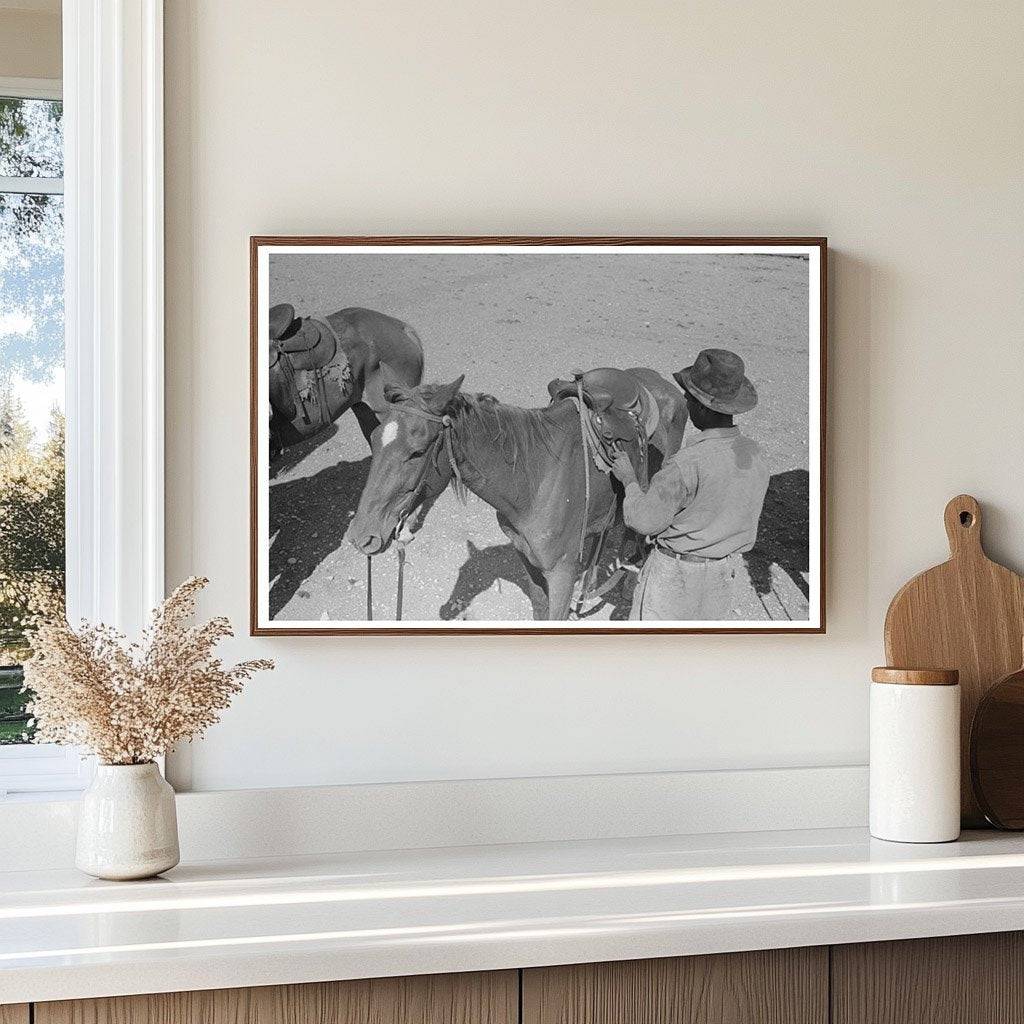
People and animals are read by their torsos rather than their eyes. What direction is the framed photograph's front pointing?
toward the camera
